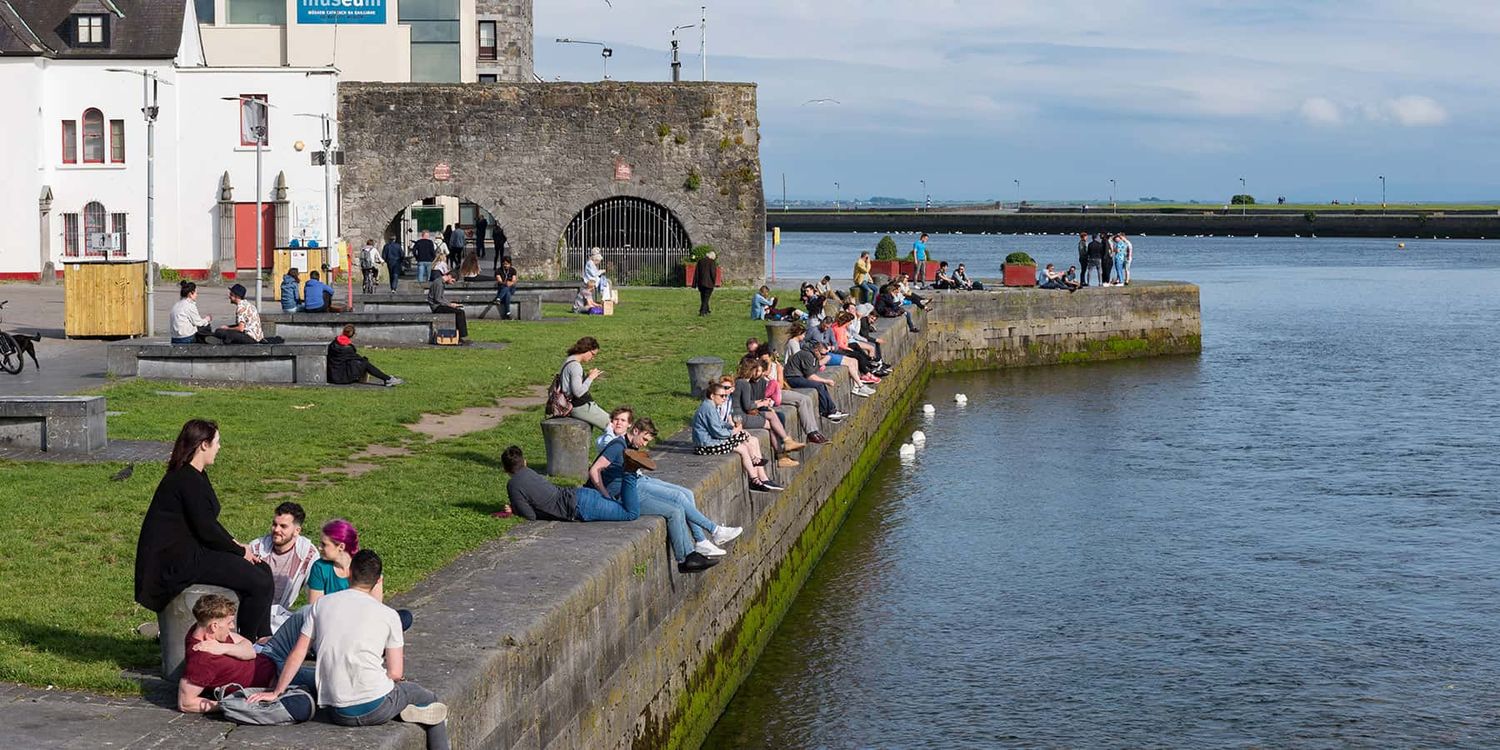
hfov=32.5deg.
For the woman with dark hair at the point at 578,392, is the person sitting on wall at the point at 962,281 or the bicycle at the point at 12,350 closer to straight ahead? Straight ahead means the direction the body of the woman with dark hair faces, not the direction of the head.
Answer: the person sitting on wall

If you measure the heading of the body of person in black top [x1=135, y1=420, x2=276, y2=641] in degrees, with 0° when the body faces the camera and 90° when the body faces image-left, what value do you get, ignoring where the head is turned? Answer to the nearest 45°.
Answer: approximately 270°

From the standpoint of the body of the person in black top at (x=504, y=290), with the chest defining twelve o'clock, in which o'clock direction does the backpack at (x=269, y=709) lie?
The backpack is roughly at 12 o'clock from the person in black top.

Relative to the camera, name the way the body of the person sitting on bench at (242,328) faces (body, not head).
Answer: to the viewer's left

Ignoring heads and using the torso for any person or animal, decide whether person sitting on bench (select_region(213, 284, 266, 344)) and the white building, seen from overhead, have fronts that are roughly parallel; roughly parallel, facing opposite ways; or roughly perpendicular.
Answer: roughly perpendicular

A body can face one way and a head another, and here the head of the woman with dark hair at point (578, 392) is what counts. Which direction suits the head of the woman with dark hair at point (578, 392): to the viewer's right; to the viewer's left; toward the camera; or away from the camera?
to the viewer's right

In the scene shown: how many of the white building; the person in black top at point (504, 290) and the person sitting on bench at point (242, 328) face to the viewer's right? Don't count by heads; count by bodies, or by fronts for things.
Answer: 0

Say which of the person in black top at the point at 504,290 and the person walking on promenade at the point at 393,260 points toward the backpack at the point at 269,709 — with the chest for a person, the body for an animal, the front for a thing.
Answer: the person in black top

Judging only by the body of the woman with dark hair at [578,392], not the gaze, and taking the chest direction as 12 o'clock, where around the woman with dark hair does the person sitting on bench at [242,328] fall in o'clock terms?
The person sitting on bench is roughly at 8 o'clock from the woman with dark hair.

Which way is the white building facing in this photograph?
toward the camera

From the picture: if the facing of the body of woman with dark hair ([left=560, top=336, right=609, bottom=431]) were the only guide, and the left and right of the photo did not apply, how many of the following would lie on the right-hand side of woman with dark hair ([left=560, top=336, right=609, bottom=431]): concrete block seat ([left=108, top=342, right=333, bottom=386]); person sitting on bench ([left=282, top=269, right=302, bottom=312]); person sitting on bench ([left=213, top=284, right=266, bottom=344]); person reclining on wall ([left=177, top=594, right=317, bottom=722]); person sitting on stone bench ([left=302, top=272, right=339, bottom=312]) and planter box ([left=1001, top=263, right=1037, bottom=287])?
1

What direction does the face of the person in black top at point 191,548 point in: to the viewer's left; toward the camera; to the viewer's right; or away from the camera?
to the viewer's right
